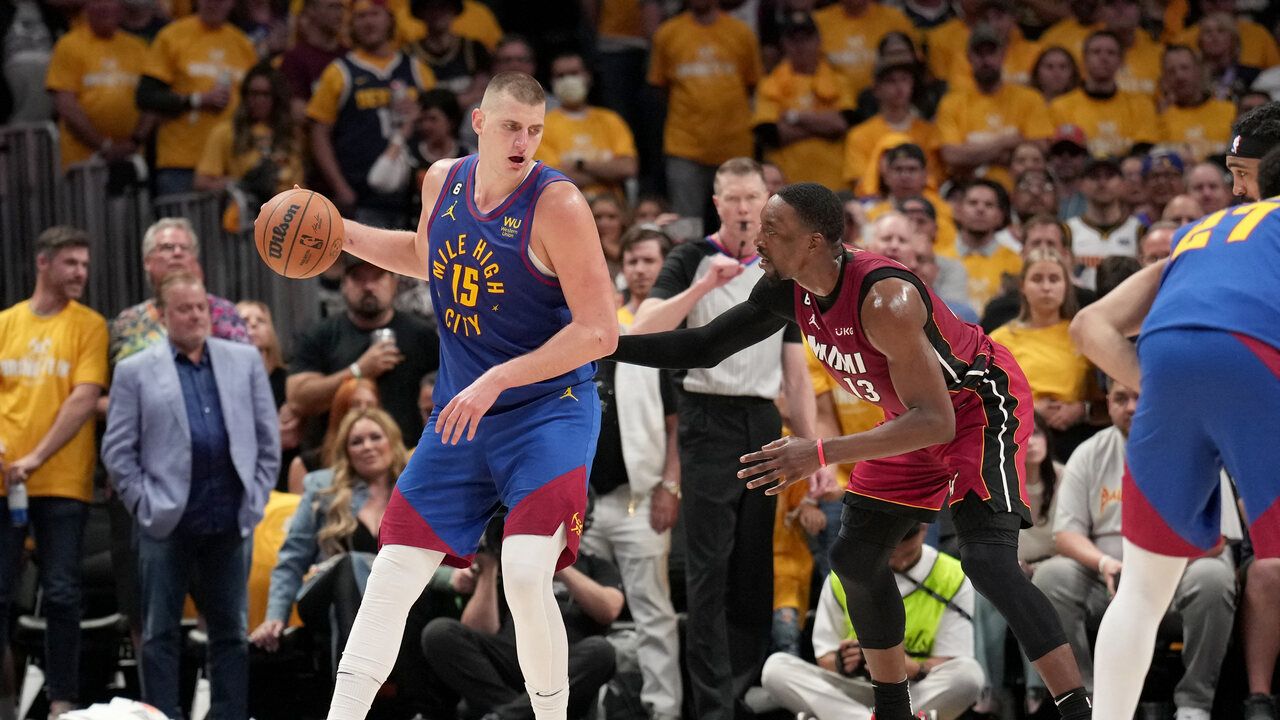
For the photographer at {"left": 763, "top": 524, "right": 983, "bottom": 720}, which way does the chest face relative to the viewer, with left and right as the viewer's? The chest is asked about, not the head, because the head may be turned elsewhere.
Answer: facing the viewer

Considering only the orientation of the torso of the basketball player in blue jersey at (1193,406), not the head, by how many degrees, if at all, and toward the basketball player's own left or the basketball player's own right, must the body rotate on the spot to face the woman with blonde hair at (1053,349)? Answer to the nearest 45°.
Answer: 0° — they already face them

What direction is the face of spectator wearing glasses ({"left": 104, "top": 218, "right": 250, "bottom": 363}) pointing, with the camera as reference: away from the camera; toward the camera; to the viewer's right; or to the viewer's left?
toward the camera

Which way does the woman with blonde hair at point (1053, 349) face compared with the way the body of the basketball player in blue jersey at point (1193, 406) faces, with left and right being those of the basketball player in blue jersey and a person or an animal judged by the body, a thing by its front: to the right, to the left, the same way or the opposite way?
the opposite way

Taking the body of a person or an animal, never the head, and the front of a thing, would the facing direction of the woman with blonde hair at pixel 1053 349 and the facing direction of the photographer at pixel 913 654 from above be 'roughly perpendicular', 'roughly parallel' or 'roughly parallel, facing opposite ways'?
roughly parallel

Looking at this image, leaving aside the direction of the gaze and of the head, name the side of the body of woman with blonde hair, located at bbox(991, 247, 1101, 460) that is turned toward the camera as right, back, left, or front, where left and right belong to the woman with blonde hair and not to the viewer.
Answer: front

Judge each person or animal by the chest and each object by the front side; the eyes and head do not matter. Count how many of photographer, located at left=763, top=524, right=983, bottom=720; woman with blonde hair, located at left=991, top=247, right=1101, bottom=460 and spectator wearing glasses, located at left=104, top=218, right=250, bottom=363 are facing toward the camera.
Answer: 3

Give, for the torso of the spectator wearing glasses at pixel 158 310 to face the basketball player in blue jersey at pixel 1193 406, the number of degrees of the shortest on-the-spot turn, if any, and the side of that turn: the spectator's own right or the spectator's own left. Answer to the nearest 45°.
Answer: approximately 45° to the spectator's own left

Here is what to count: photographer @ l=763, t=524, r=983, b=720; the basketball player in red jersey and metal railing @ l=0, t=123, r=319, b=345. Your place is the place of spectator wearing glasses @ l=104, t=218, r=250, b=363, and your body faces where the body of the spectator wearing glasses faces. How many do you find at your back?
1

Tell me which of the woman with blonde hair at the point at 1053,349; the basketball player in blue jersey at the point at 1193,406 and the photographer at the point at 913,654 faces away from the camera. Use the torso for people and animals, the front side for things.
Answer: the basketball player in blue jersey

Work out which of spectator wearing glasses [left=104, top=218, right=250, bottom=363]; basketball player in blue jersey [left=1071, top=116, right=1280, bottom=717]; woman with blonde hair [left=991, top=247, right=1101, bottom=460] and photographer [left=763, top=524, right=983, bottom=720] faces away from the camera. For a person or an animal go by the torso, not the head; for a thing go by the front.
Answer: the basketball player in blue jersey

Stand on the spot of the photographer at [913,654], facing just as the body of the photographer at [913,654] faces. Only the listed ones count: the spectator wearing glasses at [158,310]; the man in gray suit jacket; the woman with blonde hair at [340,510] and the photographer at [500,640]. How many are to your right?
4

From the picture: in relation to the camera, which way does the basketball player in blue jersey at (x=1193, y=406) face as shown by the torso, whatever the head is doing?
away from the camera

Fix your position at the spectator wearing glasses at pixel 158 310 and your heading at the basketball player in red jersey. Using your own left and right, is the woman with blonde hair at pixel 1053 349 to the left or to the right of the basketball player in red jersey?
left

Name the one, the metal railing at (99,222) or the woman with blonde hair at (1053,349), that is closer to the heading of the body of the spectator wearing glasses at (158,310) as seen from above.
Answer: the woman with blonde hair

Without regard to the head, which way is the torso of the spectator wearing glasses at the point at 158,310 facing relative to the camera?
toward the camera

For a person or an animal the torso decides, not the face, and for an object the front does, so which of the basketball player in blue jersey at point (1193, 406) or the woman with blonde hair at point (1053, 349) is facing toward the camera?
the woman with blonde hair

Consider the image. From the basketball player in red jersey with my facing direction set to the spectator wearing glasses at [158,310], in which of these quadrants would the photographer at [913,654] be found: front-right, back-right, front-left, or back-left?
front-right

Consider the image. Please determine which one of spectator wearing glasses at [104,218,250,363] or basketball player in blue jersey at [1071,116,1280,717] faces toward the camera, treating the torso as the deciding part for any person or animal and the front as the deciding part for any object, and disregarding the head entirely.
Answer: the spectator wearing glasses
